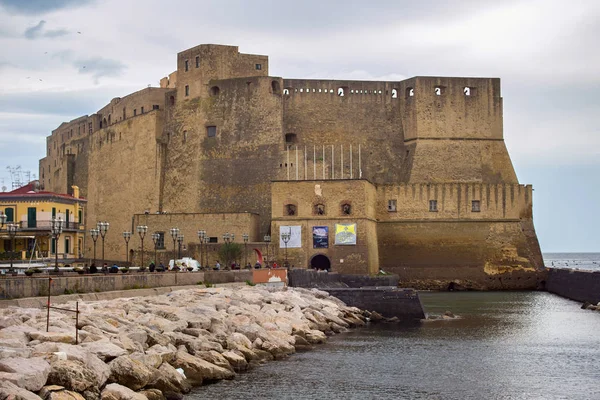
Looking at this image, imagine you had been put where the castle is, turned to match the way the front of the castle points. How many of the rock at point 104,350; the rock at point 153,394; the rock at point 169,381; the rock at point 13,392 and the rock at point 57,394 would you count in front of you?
5

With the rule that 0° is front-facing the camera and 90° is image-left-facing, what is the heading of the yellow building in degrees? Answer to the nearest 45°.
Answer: approximately 0°

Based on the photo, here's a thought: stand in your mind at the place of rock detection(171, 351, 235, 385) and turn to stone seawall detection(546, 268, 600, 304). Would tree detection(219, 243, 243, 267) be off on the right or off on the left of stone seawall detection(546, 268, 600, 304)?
left

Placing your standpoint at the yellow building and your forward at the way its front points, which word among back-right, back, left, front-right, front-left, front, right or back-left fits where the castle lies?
left

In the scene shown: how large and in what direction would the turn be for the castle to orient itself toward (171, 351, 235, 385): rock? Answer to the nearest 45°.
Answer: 0° — it already faces it

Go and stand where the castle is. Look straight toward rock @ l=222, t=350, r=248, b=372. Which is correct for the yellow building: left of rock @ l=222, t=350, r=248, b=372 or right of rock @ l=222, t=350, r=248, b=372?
right

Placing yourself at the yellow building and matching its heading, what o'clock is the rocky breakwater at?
The rocky breakwater is roughly at 12 o'clock from the yellow building.

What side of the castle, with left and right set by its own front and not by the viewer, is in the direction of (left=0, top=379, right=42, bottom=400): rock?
front

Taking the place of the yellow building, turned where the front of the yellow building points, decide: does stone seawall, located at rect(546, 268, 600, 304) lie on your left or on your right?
on your left

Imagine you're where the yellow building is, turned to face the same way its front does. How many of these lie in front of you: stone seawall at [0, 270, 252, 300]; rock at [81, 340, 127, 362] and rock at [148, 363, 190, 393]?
3

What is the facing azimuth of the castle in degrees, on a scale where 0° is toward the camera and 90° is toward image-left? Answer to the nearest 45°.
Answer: approximately 0°

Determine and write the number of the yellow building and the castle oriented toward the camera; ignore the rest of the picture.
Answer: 2

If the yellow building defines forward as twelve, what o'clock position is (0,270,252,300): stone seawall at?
The stone seawall is roughly at 12 o'clock from the yellow building.
